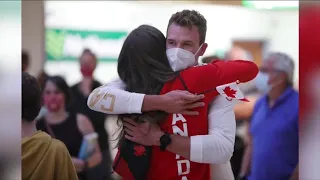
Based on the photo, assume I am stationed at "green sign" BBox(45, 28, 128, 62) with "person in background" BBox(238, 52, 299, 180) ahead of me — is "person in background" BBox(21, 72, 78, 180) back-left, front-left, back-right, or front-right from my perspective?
front-right

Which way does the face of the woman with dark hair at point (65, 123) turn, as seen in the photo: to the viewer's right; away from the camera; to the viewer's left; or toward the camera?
toward the camera

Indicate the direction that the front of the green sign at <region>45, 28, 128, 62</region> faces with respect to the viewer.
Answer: facing the viewer

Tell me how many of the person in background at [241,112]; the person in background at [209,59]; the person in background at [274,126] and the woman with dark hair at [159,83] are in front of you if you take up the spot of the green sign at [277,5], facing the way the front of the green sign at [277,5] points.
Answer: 4

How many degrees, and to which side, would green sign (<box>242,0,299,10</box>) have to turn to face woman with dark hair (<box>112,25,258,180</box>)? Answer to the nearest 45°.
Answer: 0° — it already faces them

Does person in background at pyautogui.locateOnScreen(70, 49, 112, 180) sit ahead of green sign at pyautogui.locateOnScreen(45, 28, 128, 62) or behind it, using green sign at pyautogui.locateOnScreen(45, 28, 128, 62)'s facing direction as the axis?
ahead

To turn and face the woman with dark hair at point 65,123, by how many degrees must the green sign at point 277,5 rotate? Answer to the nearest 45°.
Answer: approximately 45° to its right

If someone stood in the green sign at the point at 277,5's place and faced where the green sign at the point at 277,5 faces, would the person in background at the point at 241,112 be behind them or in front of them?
in front

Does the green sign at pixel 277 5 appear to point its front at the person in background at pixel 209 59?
yes
